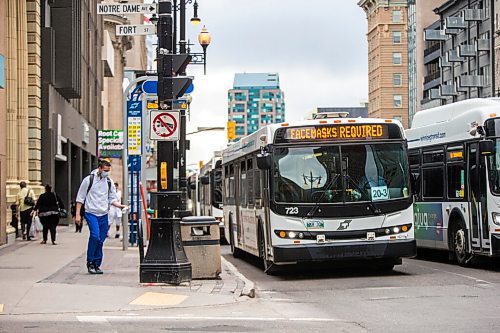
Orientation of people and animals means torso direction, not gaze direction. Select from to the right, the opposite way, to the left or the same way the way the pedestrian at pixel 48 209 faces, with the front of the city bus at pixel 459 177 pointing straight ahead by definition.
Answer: the opposite way

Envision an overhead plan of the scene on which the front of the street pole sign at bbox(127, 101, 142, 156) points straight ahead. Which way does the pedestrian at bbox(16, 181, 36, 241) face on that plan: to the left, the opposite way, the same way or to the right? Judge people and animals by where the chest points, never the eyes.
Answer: the opposite way

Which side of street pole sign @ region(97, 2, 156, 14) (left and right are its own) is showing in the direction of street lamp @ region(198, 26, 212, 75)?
back

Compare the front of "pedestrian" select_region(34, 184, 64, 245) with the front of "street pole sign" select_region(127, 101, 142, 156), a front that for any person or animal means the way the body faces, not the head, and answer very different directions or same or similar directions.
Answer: very different directions

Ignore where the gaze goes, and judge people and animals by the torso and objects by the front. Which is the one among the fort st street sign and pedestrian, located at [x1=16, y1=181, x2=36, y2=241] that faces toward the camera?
the fort st street sign

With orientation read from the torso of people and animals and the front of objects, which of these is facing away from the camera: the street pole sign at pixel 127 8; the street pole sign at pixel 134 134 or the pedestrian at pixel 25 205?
the pedestrian

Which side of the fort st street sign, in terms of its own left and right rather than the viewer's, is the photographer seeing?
front

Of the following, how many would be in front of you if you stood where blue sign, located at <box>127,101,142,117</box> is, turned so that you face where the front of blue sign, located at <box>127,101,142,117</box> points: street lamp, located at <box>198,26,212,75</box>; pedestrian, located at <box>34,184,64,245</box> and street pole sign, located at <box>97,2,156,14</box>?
1

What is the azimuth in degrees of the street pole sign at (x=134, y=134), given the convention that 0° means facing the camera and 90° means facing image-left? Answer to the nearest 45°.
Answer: approximately 0°

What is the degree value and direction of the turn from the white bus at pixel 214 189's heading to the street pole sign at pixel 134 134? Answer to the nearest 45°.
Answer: approximately 45° to its right

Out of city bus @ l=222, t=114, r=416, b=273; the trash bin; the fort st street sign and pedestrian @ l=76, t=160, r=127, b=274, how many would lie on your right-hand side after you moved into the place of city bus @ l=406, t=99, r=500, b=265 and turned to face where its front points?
4

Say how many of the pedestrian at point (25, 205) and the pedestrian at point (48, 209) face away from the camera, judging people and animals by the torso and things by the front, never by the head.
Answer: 2

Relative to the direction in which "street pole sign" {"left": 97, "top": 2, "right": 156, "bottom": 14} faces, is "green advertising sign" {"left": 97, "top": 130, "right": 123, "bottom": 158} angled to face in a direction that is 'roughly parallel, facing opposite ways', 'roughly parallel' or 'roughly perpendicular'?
roughly parallel

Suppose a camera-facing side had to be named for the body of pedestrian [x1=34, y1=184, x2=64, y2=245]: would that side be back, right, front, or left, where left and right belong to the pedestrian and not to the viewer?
back

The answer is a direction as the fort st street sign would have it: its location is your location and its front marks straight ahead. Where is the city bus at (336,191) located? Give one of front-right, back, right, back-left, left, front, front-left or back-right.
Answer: left
